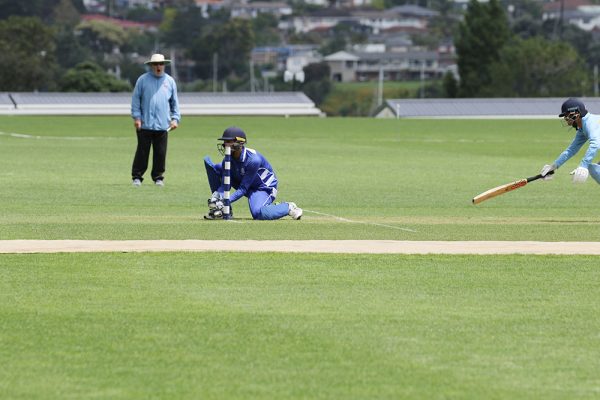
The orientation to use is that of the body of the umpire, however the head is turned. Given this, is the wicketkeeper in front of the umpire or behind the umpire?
in front

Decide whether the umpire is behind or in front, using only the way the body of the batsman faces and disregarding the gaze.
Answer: in front

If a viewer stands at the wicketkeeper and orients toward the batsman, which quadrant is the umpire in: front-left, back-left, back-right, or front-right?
back-left

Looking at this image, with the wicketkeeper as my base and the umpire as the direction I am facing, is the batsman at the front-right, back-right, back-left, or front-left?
back-right

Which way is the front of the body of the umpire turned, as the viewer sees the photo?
toward the camera

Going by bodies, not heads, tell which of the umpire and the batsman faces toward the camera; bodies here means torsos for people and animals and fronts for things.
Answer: the umpire

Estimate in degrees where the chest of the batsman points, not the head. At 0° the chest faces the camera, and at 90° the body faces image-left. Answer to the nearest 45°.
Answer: approximately 90°

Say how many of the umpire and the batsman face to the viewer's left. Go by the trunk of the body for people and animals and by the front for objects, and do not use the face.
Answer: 1

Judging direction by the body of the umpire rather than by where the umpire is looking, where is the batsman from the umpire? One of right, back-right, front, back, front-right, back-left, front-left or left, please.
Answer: front-left

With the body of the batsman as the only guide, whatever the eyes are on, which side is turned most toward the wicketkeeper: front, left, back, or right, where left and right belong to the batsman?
front

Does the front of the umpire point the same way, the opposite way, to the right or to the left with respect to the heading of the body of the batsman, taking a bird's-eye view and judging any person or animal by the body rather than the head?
to the left
